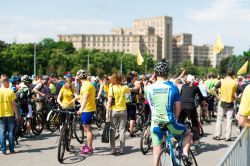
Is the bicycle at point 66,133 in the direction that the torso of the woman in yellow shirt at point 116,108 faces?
no

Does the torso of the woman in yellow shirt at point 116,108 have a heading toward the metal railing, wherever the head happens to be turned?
no
